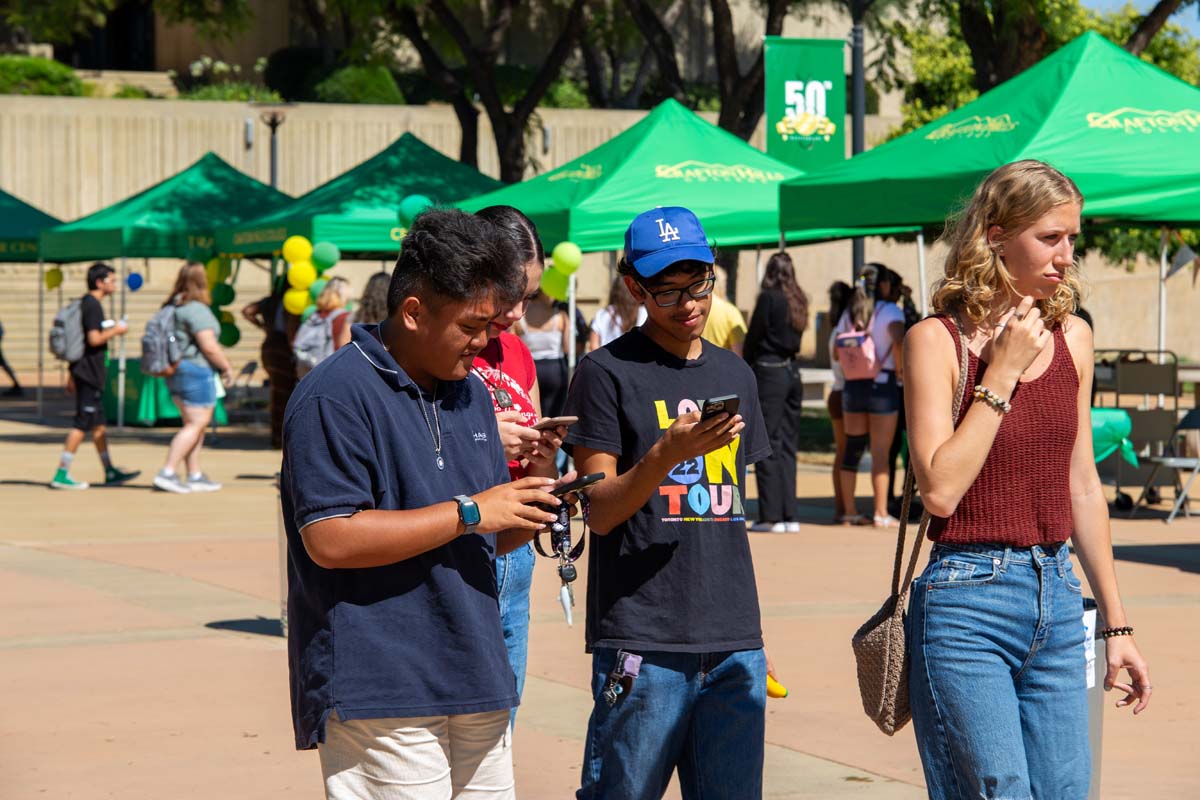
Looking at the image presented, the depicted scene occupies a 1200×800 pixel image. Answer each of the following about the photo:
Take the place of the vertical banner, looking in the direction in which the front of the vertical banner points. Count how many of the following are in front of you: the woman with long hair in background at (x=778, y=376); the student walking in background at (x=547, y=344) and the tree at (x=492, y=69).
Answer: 2

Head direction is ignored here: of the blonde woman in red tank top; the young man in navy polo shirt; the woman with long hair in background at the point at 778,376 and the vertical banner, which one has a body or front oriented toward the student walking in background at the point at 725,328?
the vertical banner

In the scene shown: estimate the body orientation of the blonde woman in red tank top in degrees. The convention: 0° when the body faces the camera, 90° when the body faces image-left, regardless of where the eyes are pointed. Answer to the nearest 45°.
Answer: approximately 315°

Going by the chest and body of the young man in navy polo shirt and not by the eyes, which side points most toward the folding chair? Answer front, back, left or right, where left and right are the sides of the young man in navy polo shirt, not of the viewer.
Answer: left

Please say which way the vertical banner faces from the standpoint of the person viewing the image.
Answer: facing the viewer

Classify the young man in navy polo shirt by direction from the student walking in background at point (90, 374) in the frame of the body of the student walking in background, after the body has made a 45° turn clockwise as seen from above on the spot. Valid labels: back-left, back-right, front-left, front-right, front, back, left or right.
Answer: front-right

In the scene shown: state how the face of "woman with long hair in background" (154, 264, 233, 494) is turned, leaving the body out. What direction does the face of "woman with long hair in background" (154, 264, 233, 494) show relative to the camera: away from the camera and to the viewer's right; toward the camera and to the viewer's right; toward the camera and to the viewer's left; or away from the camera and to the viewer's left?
away from the camera and to the viewer's right
